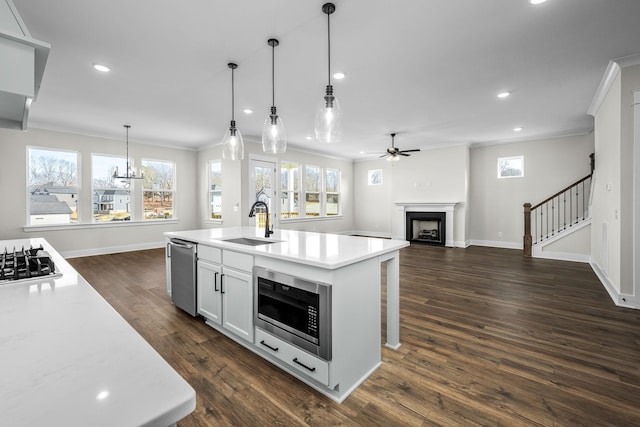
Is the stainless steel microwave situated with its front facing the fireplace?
no

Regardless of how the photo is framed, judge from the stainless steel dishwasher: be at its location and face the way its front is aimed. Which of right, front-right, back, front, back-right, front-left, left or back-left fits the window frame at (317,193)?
back

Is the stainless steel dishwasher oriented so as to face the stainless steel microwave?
no

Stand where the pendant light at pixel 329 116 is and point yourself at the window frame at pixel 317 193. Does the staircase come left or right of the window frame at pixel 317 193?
right

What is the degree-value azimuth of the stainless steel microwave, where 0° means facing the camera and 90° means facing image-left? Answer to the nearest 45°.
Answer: approximately 45°

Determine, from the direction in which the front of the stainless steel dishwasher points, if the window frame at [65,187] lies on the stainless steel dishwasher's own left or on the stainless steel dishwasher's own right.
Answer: on the stainless steel dishwasher's own right

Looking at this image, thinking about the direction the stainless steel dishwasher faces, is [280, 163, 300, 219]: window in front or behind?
behind

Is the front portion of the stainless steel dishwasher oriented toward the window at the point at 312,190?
no

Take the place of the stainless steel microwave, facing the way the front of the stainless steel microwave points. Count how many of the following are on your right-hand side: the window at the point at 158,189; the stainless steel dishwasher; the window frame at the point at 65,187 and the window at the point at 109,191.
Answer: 4

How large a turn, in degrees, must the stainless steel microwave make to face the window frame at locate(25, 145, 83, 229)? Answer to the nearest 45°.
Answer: approximately 90° to its right

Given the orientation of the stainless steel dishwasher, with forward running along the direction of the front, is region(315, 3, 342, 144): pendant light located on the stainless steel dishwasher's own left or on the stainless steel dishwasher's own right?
on the stainless steel dishwasher's own left

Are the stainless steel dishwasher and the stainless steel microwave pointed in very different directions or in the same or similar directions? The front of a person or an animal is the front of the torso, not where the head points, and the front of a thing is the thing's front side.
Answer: same or similar directions

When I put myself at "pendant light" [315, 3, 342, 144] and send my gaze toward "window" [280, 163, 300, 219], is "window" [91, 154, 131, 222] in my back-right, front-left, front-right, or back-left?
front-left

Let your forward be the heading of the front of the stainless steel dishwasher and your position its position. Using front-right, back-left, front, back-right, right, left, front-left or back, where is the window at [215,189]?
back-right

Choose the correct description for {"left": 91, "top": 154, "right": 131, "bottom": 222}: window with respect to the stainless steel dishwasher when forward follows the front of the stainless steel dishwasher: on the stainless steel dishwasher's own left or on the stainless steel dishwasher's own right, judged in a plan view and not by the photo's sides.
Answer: on the stainless steel dishwasher's own right

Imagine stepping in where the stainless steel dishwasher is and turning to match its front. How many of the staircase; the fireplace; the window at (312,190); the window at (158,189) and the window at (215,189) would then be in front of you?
0

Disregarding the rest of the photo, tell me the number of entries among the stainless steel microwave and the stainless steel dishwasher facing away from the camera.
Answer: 0

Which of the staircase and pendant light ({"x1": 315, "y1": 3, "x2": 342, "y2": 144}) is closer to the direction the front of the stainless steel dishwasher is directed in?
the pendant light

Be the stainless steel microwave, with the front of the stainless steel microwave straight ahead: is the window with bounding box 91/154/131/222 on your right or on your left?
on your right

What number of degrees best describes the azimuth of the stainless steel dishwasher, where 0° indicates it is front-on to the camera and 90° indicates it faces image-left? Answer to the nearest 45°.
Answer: approximately 45°
